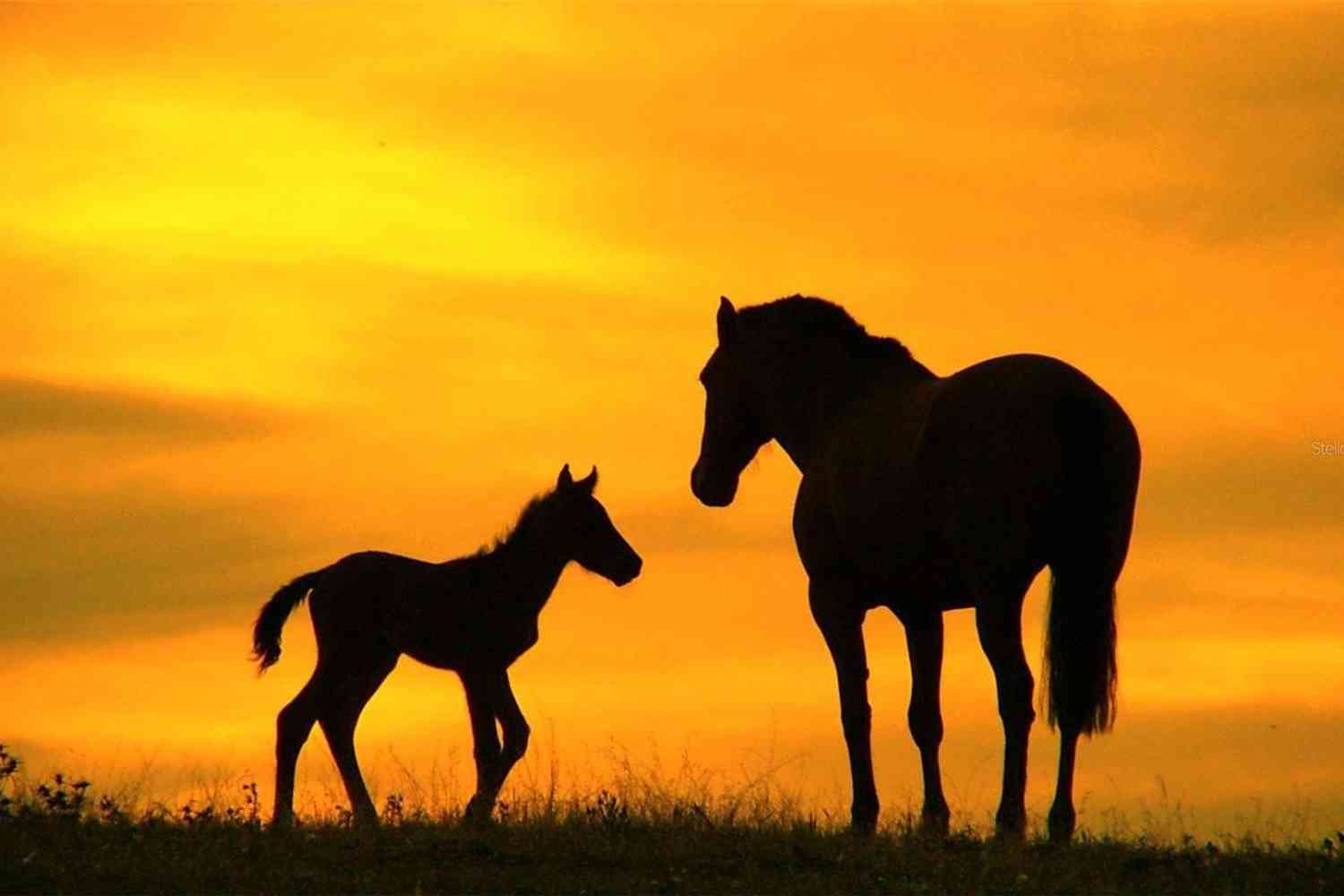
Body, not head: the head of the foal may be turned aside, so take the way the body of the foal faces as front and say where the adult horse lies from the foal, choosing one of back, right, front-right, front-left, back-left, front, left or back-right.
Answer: front-right

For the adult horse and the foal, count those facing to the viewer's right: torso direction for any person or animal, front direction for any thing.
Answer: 1

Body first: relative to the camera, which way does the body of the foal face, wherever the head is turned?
to the viewer's right

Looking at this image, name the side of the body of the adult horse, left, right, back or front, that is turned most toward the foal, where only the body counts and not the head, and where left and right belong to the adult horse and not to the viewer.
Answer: front

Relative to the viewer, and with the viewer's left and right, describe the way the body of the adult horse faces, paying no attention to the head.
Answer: facing away from the viewer and to the left of the viewer
